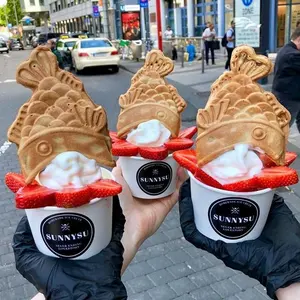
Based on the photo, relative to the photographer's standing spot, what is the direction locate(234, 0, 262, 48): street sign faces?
facing the viewer

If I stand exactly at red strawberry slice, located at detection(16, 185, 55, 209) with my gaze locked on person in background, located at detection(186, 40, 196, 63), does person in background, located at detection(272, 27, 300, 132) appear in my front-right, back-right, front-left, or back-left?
front-right

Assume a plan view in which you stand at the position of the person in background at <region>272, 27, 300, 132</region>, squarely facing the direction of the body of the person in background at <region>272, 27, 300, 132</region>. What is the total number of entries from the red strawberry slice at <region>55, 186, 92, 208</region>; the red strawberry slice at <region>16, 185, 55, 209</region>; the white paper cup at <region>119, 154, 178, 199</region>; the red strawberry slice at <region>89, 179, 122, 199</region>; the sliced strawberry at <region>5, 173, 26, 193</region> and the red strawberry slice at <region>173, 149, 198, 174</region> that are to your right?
6

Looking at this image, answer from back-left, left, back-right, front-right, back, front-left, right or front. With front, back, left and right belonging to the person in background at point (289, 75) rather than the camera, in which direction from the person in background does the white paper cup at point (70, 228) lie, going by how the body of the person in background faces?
right

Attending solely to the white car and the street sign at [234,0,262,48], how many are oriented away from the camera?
1

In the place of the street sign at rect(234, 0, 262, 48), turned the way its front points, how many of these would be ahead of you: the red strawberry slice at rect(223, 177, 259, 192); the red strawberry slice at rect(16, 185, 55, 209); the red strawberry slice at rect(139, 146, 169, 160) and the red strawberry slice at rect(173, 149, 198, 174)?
4

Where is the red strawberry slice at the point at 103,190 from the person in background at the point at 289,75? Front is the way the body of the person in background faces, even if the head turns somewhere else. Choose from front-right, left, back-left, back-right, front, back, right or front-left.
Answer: right

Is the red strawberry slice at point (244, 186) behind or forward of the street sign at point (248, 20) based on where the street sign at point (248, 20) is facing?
forward

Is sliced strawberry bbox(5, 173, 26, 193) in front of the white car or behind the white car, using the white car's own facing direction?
behind

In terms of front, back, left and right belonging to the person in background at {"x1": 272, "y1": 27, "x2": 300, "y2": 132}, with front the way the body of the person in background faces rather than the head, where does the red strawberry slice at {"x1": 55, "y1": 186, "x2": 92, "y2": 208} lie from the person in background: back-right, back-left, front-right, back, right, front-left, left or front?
right

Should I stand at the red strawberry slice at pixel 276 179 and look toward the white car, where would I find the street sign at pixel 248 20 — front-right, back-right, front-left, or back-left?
front-right
